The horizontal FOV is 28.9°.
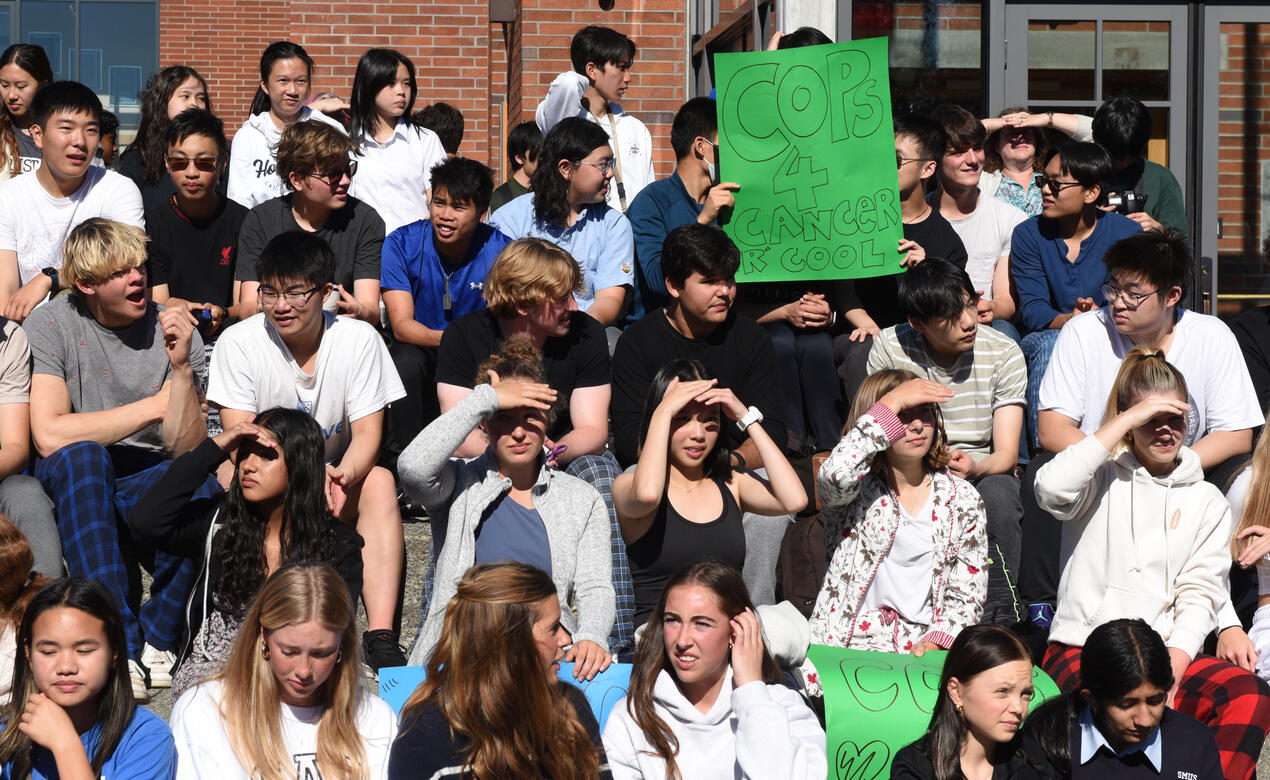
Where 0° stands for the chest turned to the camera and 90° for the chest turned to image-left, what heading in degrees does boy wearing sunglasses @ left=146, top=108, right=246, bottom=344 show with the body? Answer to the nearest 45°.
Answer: approximately 0°

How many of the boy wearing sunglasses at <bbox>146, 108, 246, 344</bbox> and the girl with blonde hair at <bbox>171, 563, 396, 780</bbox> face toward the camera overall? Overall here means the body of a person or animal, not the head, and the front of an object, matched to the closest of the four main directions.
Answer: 2

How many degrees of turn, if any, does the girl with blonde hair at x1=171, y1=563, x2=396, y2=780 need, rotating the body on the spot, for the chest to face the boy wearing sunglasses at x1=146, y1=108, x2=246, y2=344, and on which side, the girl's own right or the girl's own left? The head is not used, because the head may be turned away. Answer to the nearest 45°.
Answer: approximately 180°

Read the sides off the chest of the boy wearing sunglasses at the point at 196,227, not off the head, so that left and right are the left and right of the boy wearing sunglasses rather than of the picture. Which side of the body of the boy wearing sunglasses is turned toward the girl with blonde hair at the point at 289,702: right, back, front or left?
front
